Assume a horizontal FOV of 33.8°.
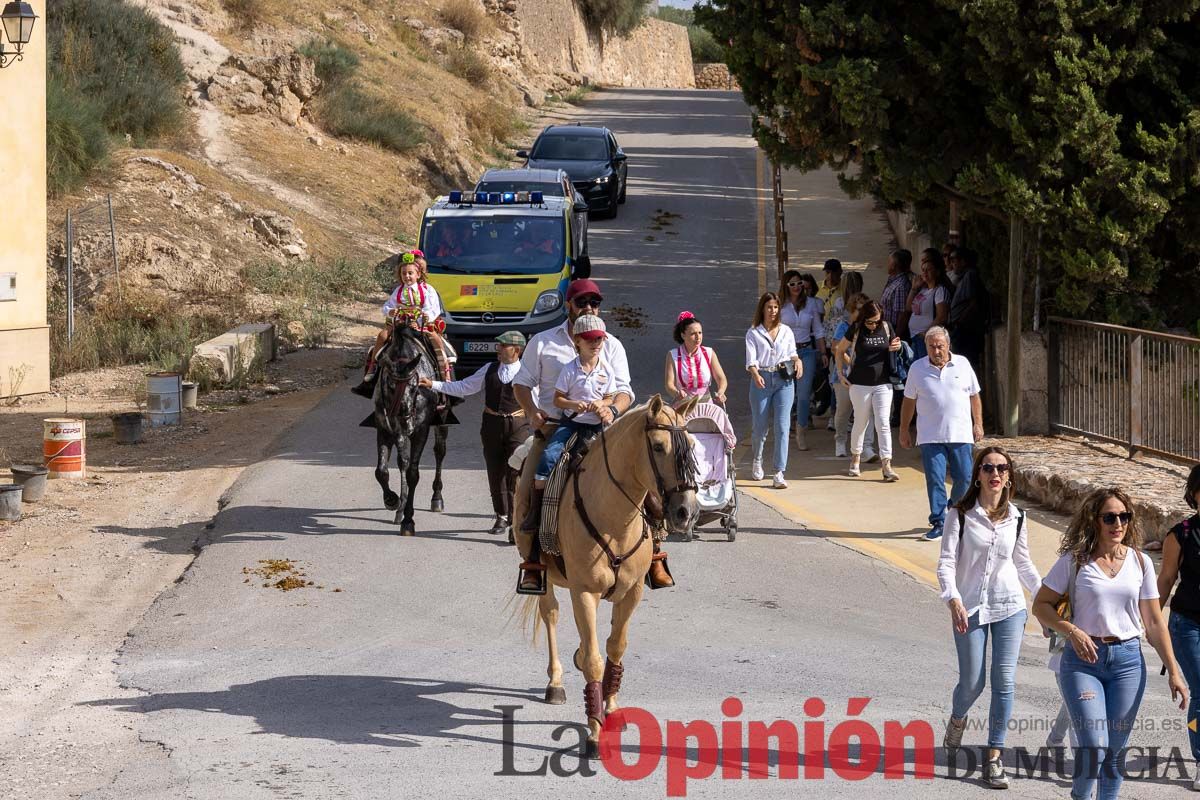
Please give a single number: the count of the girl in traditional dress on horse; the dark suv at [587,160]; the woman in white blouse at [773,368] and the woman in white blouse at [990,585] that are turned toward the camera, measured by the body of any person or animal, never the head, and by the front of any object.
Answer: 4

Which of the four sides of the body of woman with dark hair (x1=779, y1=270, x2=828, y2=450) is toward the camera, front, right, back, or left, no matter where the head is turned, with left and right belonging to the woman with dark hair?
front

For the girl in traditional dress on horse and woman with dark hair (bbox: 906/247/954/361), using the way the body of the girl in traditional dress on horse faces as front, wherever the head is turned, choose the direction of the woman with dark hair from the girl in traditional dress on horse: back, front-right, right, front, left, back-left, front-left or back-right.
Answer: left

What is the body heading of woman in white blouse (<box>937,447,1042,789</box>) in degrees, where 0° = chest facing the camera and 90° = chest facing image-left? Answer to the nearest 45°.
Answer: approximately 0°

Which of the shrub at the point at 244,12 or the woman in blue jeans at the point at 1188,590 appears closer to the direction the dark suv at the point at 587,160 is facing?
the woman in blue jeans

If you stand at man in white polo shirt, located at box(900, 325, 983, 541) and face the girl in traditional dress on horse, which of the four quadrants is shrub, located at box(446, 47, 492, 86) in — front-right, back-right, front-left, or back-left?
front-right

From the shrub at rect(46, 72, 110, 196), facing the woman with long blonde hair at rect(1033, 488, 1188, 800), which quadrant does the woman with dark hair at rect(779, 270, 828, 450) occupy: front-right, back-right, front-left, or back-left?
front-left

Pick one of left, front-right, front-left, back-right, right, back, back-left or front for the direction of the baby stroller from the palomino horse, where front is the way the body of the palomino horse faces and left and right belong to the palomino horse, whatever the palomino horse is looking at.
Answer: back-left

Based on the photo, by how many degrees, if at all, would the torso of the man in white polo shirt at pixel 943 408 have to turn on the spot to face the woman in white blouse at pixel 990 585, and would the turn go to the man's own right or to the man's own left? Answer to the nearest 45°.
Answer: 0° — they already face them

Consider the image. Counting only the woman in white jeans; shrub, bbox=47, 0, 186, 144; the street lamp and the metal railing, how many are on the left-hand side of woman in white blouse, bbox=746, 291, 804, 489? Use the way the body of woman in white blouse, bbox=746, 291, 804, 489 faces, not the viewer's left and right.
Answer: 2

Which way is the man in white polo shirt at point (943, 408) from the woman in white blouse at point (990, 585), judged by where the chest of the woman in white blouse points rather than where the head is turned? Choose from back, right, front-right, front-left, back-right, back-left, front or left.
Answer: back

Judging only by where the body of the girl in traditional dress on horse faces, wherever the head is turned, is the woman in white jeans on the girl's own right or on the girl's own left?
on the girl's own left

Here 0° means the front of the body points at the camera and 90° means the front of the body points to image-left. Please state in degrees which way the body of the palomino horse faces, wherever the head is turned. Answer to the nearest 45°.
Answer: approximately 315°

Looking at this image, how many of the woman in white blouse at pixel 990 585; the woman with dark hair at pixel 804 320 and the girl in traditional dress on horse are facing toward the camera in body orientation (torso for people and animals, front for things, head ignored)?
3

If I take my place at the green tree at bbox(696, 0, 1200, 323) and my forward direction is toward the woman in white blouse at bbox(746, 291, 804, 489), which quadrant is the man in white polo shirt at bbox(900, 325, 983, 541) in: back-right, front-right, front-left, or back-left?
front-left

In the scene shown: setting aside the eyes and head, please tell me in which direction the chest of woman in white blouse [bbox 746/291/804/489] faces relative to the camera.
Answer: toward the camera

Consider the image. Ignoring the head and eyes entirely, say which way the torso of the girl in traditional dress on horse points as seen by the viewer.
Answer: toward the camera
